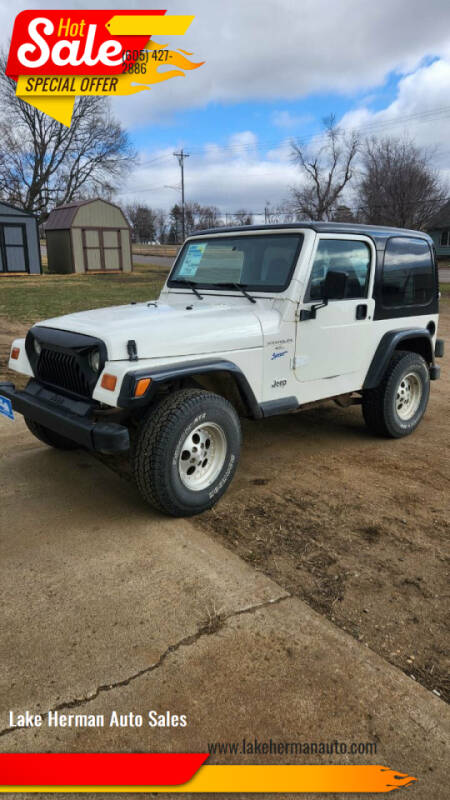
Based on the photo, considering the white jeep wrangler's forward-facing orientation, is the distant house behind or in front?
behind

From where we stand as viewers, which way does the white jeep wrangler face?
facing the viewer and to the left of the viewer
